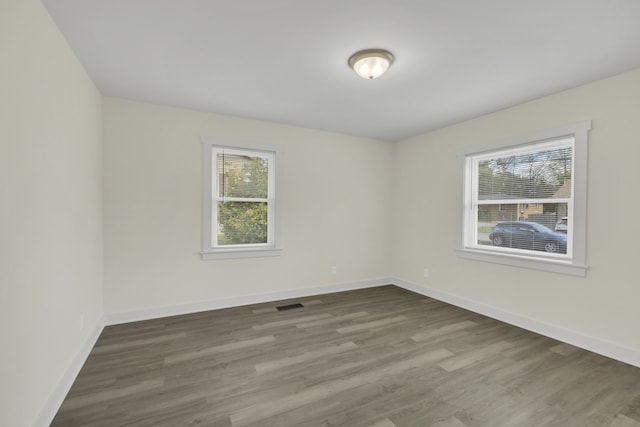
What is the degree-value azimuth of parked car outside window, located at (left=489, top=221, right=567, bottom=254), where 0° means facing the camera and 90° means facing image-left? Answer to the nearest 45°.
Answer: approximately 315°

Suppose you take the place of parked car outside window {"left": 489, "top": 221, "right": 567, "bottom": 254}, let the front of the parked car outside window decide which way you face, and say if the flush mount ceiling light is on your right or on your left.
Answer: on your right
